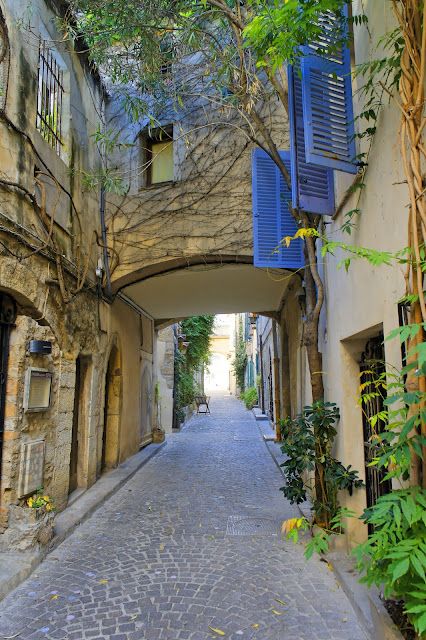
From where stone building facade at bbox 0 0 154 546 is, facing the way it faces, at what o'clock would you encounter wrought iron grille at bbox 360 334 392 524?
The wrought iron grille is roughly at 1 o'clock from the stone building facade.

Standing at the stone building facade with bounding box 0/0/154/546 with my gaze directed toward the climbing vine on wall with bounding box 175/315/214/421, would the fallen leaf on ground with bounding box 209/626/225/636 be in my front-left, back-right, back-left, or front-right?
back-right

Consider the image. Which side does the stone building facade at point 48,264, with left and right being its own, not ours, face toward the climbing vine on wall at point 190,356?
left

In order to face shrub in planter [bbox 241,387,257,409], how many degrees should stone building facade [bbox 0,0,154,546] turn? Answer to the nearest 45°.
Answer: approximately 45° to its left

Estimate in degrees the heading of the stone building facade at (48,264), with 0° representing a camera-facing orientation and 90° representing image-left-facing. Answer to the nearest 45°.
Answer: approximately 270°

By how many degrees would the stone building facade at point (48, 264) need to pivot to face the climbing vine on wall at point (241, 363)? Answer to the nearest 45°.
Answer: approximately 45° to its left
